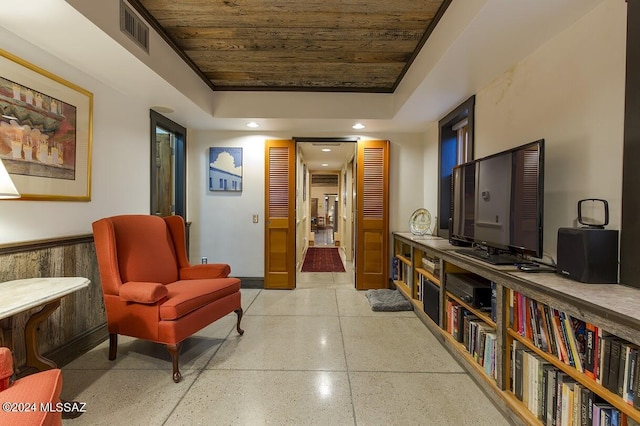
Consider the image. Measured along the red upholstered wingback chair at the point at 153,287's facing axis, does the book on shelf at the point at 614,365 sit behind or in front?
in front

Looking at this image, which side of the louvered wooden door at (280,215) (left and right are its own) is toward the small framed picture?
right

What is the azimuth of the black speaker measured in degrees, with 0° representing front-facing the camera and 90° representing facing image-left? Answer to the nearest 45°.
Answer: approximately 45°

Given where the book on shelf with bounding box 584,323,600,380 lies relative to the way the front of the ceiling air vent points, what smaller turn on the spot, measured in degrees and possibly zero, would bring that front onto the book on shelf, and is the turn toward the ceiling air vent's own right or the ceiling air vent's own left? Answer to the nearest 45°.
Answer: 0° — it already faces it

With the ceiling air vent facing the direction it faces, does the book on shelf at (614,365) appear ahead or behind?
ahead

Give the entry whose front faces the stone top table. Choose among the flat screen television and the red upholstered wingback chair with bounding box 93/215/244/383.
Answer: the flat screen television

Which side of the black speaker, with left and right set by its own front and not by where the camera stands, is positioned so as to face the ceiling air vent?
front

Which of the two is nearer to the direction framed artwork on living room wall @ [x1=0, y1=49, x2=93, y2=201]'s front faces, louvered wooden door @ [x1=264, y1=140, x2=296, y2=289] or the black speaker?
the black speaker

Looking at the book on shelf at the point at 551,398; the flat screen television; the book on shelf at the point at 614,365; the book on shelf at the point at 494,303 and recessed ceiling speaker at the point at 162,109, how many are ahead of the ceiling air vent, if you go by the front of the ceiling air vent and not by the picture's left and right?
4

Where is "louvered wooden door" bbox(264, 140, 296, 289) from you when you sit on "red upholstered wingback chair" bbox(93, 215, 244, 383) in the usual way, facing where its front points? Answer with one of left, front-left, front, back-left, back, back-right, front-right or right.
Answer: left

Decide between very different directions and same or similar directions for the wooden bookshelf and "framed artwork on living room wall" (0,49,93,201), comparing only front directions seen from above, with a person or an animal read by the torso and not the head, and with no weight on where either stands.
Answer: very different directions

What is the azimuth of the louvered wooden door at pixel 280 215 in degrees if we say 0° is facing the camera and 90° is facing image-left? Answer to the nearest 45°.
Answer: approximately 0°

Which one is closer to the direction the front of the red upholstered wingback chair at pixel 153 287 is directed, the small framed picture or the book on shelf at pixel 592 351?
the book on shelf
